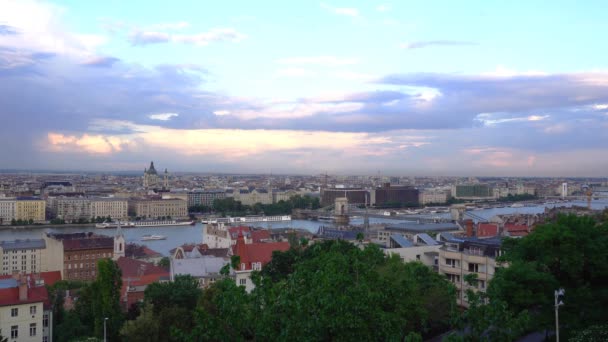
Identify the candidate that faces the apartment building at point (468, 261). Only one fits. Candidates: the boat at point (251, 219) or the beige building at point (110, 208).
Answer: the beige building

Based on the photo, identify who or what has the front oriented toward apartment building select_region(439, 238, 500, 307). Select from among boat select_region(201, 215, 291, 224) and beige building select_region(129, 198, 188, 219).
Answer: the beige building

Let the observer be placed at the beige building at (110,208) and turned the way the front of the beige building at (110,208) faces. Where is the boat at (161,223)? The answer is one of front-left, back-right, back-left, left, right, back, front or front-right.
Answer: front-left

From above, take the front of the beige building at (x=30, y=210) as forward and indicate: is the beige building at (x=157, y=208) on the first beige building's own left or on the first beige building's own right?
on the first beige building's own left

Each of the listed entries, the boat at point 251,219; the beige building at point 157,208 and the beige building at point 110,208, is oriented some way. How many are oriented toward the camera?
2

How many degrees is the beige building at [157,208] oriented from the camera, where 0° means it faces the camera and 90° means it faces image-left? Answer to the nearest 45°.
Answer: approximately 0°

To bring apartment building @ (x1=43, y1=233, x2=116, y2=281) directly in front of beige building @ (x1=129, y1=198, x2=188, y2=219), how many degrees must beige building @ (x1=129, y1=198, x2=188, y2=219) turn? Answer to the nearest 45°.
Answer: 0° — it already faces it

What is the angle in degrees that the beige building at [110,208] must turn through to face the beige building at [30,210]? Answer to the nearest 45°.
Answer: approximately 45° to its right

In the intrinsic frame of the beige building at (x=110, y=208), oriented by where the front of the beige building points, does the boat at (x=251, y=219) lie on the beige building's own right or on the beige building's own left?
on the beige building's own left
